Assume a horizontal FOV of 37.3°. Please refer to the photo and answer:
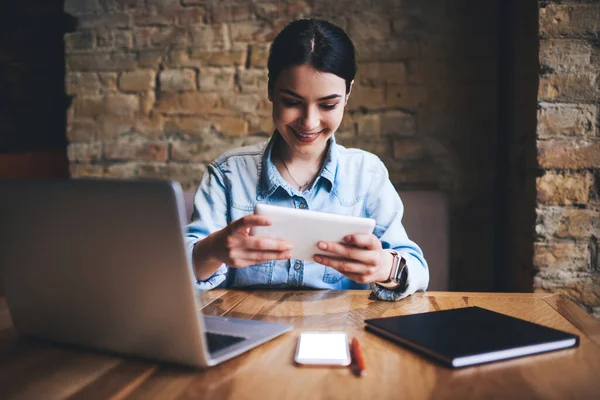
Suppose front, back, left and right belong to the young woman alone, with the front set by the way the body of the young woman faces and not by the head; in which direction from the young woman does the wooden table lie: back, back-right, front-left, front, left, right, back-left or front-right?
front

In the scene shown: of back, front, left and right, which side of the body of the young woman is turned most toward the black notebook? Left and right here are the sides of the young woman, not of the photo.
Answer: front

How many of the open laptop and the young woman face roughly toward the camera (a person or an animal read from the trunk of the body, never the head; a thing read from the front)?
1

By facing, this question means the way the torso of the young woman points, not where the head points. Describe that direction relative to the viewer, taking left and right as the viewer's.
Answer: facing the viewer

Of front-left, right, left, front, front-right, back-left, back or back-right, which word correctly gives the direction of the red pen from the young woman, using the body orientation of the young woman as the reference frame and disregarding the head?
front

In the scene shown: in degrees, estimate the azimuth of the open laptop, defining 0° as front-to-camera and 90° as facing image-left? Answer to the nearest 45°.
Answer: approximately 225°
